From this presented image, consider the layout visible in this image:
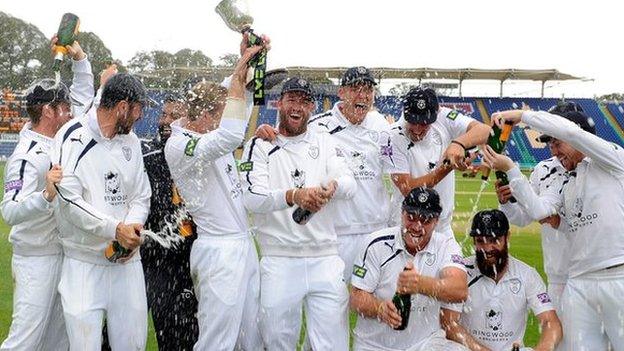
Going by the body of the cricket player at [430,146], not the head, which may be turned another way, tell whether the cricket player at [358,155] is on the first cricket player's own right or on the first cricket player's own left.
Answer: on the first cricket player's own right

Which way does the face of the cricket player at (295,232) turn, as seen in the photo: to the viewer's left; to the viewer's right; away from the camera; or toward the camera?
toward the camera

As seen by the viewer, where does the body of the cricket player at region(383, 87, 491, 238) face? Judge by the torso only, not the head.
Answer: toward the camera

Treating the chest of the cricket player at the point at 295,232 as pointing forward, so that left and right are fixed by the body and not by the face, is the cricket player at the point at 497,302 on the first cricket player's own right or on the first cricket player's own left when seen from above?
on the first cricket player's own left

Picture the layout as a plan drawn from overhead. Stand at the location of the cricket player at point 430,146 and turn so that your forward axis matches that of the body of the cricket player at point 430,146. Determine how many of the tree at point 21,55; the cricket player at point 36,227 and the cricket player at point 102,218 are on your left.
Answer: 0

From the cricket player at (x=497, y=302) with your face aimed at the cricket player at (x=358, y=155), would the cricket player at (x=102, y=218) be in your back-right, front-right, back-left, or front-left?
front-left

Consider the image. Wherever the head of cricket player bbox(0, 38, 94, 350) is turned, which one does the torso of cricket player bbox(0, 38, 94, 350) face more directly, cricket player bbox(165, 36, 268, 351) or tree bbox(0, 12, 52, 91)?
the cricket player

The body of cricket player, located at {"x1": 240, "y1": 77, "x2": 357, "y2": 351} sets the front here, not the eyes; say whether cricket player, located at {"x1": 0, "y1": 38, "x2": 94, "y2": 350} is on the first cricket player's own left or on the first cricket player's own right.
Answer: on the first cricket player's own right

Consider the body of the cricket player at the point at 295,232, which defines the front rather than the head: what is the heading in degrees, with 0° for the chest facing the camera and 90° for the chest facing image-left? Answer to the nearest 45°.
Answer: approximately 0°

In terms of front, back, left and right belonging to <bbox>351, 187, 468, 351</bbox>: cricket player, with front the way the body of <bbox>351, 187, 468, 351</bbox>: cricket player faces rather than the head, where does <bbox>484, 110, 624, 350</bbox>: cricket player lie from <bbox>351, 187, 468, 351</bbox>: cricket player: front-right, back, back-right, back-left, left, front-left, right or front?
left

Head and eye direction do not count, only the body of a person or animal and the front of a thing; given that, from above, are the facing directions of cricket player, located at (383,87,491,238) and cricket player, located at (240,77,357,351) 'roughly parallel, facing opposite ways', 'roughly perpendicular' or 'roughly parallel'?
roughly parallel

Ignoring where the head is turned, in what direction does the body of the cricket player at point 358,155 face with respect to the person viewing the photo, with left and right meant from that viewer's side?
facing the viewer

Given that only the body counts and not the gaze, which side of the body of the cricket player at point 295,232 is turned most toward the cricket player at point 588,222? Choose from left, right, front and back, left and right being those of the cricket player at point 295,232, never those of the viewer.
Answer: left

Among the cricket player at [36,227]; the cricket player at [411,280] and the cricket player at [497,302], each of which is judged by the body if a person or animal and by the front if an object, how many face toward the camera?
2
